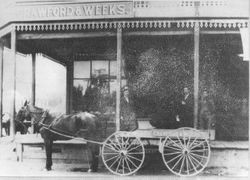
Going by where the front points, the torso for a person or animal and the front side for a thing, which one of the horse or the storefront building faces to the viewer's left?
the horse

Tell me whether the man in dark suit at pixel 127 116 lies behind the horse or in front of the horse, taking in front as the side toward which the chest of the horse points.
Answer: behind

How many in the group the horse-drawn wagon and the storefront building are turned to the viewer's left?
1

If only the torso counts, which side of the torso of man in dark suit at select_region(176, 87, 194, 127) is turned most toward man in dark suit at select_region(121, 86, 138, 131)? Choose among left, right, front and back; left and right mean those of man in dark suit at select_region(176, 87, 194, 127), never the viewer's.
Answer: right

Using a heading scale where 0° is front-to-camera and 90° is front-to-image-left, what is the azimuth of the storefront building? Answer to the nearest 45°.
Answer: approximately 0°

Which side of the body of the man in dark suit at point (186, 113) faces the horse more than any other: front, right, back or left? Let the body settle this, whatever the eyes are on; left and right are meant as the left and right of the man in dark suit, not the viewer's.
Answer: right

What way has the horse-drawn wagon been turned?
to the viewer's left

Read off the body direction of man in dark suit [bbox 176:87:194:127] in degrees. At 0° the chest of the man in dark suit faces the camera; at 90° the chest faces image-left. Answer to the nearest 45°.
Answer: approximately 0°

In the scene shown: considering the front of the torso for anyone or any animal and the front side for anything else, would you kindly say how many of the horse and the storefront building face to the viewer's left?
1

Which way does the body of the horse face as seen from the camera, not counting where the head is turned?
to the viewer's left

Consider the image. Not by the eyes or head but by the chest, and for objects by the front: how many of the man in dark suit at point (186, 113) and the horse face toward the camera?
1
